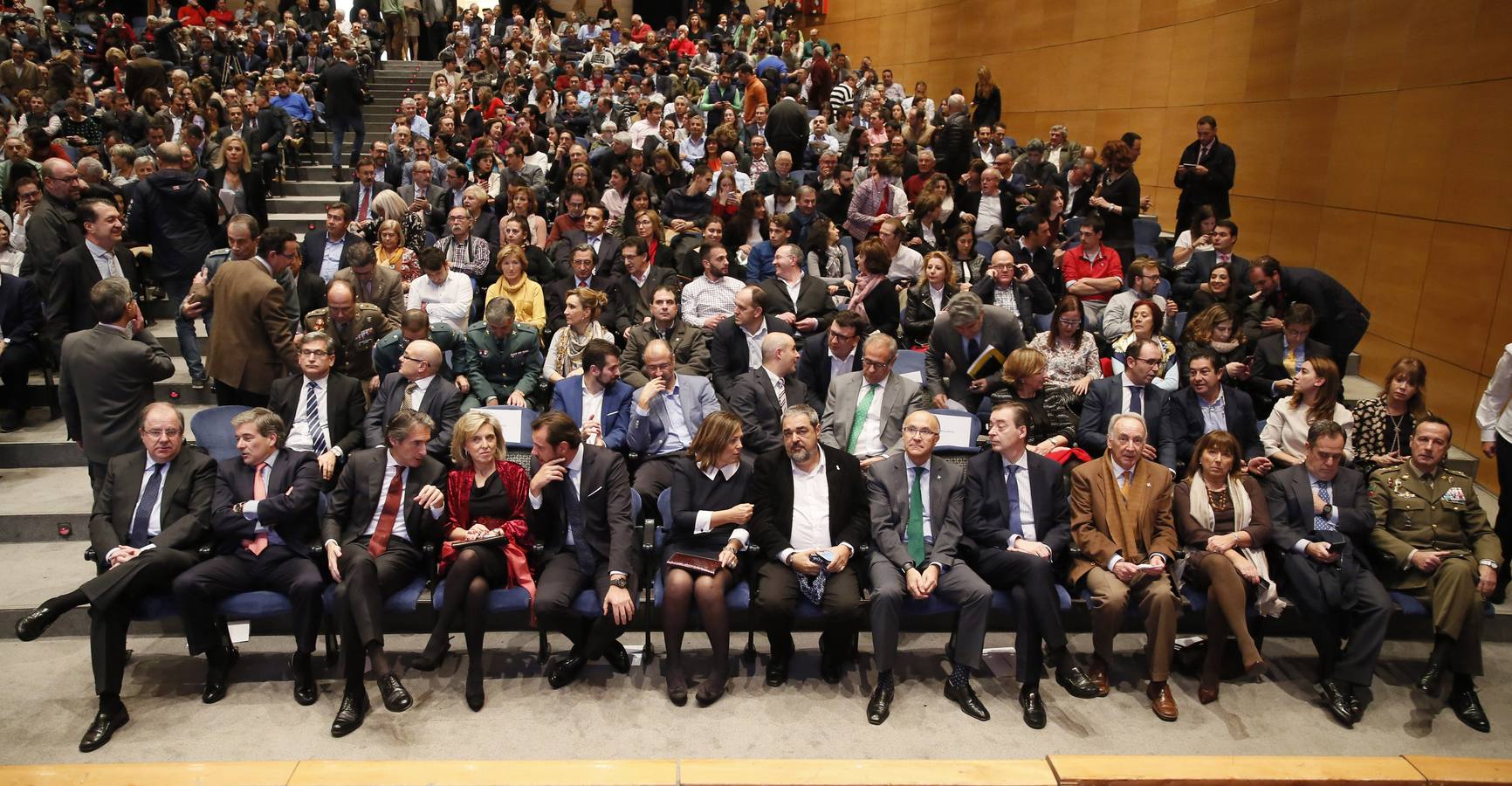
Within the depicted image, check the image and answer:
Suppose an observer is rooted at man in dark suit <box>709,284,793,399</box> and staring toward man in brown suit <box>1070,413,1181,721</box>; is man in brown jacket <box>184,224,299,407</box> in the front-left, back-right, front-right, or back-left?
back-right

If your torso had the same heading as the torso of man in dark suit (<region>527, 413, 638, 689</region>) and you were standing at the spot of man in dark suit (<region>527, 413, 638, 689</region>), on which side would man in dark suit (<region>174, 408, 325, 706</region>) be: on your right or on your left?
on your right

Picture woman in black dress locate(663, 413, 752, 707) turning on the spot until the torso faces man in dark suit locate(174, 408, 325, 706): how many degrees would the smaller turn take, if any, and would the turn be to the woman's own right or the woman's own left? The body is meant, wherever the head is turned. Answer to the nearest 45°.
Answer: approximately 90° to the woman's own right

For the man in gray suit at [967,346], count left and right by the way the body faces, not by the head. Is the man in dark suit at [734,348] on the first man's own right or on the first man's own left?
on the first man's own right

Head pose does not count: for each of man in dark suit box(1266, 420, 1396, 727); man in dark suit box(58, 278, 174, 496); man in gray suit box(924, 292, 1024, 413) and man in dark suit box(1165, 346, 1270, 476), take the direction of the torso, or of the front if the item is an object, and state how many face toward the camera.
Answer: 3

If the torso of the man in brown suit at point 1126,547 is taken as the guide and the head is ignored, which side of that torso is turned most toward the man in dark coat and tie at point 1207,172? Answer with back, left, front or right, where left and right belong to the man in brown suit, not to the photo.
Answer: back

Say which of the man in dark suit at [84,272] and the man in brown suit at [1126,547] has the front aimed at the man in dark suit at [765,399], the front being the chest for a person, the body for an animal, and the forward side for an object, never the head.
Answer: the man in dark suit at [84,272]

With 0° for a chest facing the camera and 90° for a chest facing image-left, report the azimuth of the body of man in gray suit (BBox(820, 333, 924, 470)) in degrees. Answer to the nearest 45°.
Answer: approximately 0°

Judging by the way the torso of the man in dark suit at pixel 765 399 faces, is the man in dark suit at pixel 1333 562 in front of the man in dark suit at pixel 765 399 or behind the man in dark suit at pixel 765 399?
in front

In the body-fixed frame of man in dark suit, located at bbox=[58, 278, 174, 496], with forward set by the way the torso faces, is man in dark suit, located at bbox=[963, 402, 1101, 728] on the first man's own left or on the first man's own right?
on the first man's own right

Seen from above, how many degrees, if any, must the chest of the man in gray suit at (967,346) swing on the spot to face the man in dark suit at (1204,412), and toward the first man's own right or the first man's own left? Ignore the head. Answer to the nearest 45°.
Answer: approximately 90° to the first man's own left
